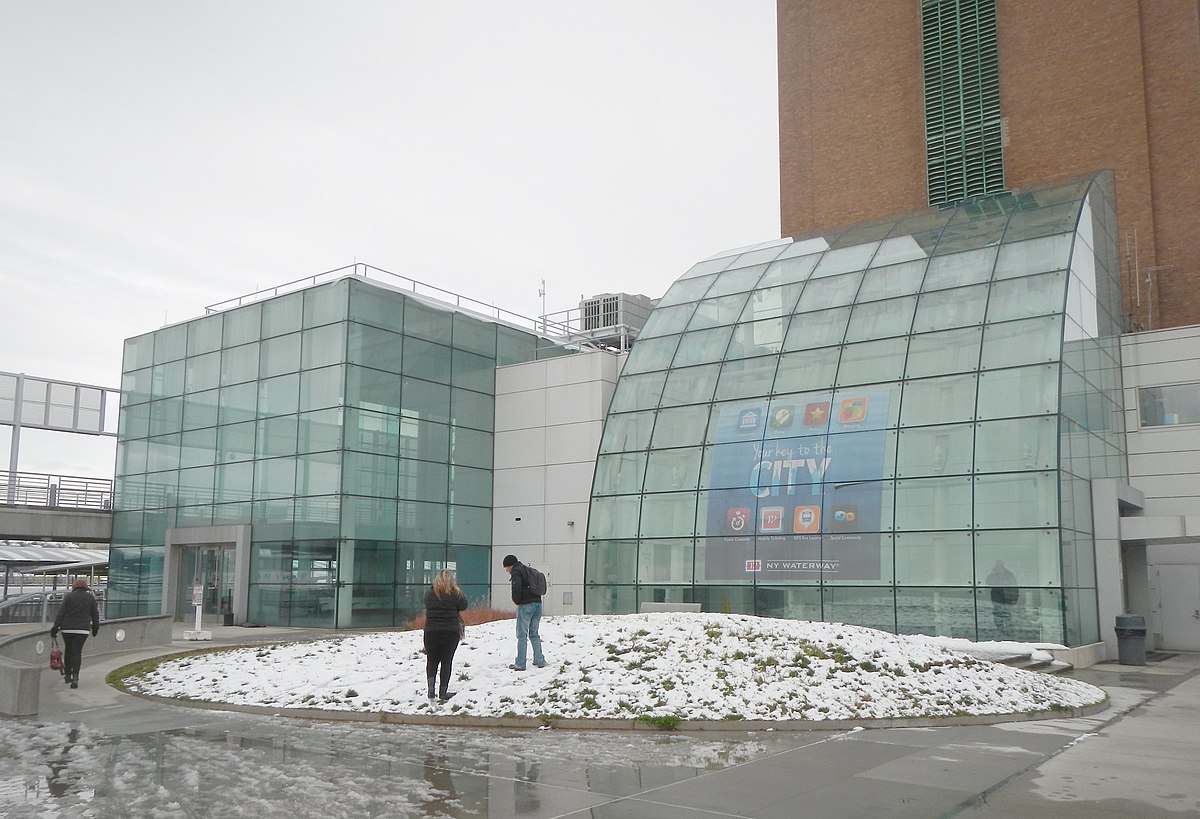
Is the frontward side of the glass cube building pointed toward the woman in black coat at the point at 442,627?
no

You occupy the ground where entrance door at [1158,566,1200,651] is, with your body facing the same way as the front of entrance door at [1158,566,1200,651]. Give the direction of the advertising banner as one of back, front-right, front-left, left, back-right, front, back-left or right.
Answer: front-right

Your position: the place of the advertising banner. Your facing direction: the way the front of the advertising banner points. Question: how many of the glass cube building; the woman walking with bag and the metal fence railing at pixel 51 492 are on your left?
0

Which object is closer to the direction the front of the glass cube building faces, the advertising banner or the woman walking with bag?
the woman walking with bag

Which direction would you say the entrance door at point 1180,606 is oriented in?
toward the camera

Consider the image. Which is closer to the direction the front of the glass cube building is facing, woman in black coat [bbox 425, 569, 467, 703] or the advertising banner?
the woman in black coat

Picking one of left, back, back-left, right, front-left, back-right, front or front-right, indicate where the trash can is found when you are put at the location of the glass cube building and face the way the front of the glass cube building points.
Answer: left

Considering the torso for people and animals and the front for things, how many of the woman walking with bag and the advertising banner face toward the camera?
1

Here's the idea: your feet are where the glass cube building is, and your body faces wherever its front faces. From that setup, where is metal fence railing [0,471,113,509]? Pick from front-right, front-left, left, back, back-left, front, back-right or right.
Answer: right

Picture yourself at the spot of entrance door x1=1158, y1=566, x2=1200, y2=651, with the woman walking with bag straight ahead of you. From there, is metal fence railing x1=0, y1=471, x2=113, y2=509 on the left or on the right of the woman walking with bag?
right

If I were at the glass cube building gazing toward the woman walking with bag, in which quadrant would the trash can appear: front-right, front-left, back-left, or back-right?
front-left

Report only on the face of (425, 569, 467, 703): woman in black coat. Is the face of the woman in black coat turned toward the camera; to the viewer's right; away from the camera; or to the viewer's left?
away from the camera

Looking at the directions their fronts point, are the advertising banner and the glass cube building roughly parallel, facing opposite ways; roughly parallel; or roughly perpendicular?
roughly parallel

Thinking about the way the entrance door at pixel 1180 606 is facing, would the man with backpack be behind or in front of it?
in front

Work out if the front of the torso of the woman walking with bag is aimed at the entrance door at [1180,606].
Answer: no

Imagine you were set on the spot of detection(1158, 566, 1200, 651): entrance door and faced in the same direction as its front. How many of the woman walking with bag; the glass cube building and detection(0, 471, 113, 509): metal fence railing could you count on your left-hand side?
0

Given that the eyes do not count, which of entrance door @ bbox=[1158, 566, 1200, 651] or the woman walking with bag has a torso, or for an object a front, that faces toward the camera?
the entrance door

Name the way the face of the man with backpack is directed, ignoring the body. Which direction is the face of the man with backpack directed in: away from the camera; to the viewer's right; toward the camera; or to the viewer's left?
to the viewer's left

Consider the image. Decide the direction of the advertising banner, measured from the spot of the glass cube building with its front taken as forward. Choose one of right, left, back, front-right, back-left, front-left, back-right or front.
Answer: left

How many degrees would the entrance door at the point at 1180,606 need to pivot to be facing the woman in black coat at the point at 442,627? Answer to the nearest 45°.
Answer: approximately 45° to its right

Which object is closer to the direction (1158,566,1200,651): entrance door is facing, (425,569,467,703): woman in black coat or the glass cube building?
the woman in black coat

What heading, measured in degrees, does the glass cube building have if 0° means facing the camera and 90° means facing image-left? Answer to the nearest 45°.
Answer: approximately 45°

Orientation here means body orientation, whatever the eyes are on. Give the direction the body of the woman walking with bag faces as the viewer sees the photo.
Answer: away from the camera

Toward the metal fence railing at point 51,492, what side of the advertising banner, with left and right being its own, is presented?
right

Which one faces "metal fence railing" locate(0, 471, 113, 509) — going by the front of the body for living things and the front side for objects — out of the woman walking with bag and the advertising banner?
the woman walking with bag
